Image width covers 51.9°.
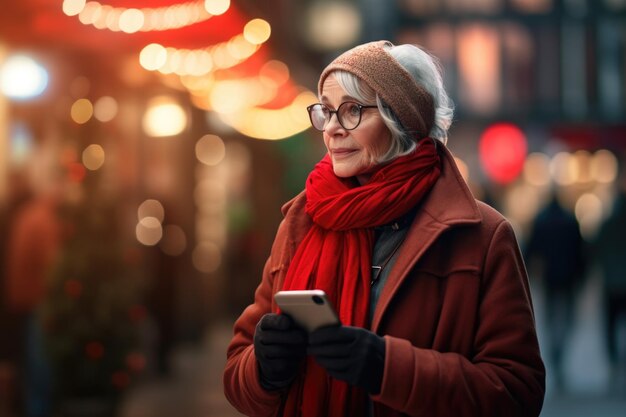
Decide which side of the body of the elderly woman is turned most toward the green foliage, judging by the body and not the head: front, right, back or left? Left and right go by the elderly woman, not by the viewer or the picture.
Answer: right

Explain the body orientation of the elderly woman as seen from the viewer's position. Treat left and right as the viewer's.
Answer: facing the viewer and to the left of the viewer

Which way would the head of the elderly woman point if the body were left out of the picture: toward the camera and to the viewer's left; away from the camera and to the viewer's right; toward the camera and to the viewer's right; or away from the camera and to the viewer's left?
toward the camera and to the viewer's left

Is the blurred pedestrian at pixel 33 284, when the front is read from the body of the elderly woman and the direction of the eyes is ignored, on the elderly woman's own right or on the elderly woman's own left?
on the elderly woman's own right
